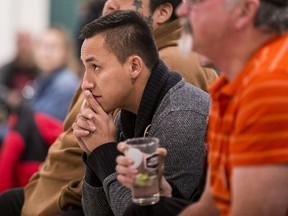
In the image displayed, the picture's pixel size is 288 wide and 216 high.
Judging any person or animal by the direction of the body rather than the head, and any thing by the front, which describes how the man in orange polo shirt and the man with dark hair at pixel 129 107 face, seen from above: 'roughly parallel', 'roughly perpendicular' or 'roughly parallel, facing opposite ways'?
roughly parallel

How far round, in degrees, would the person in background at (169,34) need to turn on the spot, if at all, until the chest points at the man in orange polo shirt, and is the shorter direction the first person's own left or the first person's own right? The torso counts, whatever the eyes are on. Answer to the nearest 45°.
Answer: approximately 90° to the first person's own left

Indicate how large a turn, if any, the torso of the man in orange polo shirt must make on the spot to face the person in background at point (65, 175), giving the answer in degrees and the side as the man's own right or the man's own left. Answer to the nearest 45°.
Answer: approximately 45° to the man's own right

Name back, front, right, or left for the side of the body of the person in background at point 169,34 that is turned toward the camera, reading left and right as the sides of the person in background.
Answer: left

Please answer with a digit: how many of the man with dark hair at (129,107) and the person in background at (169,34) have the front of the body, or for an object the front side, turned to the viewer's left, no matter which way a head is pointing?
2

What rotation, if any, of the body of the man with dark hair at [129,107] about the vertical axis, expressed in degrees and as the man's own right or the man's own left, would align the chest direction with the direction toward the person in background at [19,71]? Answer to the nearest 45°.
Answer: approximately 90° to the man's own right

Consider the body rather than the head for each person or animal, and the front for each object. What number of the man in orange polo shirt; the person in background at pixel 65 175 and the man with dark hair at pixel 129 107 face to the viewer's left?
3

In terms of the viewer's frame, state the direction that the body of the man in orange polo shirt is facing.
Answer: to the viewer's left

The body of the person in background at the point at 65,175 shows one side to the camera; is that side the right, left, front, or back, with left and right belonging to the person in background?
left

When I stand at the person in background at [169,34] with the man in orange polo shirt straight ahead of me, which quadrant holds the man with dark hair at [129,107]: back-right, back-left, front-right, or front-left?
front-right

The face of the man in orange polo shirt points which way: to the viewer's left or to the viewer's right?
to the viewer's left

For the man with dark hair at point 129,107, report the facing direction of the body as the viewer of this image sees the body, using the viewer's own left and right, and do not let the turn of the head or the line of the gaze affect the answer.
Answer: facing to the left of the viewer
